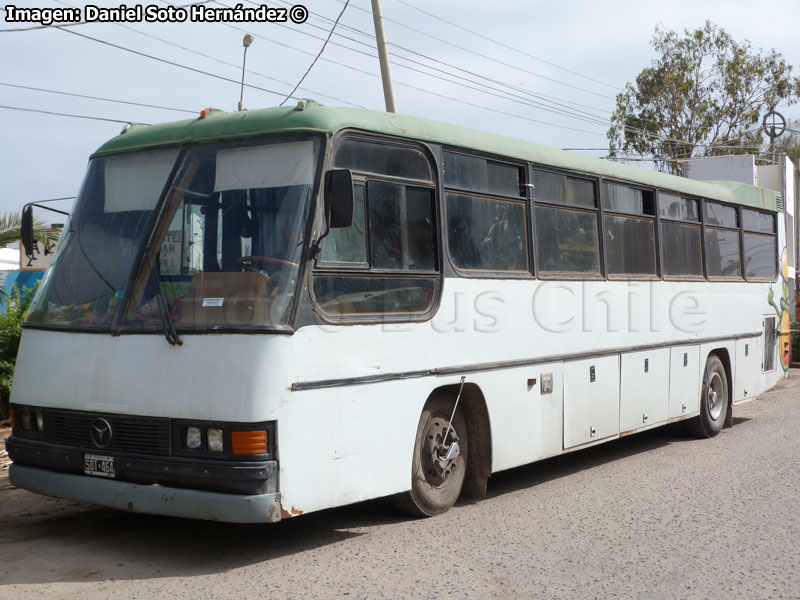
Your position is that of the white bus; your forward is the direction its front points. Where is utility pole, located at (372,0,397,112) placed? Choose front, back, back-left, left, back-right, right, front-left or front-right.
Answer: back-right

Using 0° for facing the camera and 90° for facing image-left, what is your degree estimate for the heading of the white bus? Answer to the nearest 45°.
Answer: approximately 45°
